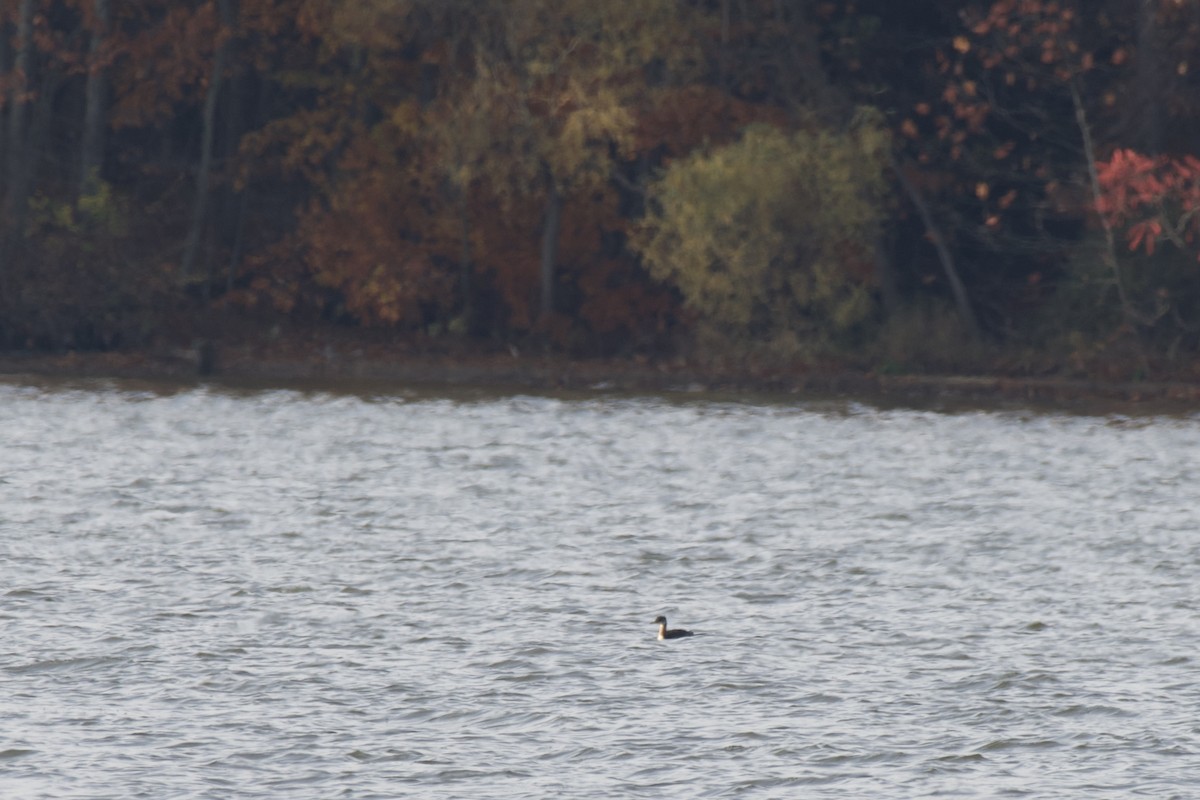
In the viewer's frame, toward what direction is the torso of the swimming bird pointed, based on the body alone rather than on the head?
to the viewer's left
